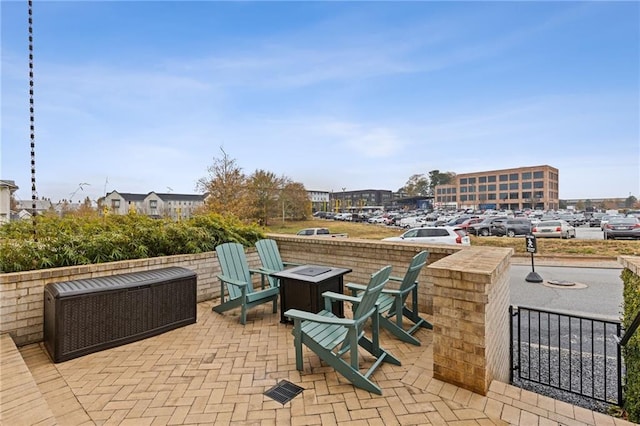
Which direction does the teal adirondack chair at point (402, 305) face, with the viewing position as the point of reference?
facing away from the viewer and to the left of the viewer

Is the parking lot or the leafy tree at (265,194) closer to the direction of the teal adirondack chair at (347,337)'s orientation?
the leafy tree

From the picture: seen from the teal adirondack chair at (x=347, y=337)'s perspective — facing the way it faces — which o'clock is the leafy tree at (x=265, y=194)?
The leafy tree is roughly at 1 o'clock from the teal adirondack chair.

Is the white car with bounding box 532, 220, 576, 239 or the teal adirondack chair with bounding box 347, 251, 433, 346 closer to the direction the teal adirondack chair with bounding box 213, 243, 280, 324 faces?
the teal adirondack chair

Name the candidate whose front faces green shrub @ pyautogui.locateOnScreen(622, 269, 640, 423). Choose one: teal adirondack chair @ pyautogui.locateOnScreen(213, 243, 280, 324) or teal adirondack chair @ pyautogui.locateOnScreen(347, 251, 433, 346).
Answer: teal adirondack chair @ pyautogui.locateOnScreen(213, 243, 280, 324)

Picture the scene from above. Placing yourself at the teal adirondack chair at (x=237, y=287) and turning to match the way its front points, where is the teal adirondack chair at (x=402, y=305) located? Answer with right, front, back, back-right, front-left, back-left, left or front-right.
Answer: front

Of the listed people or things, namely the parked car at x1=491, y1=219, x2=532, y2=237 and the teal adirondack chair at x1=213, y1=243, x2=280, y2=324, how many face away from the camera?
0

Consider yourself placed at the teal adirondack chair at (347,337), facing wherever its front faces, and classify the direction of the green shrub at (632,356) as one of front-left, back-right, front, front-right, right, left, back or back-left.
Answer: back-right

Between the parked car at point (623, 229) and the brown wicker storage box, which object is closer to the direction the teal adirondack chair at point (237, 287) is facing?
the parked car

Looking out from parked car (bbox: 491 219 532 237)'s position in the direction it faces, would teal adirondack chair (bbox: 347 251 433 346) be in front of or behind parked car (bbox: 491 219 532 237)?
in front

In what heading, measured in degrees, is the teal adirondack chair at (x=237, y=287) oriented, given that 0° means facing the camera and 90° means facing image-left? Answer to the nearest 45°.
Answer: approximately 315°

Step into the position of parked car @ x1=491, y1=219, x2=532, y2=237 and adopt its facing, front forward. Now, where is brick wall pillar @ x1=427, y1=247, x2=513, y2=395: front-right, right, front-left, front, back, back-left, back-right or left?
front-left

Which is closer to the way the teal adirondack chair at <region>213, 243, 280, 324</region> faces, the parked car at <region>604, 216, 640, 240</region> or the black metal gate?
the black metal gate

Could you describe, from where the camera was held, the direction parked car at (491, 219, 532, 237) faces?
facing the viewer and to the left of the viewer

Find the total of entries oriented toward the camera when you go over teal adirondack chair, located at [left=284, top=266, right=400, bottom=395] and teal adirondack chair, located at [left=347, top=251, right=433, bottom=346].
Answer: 0

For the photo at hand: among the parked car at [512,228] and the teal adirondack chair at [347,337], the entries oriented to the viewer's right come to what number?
0

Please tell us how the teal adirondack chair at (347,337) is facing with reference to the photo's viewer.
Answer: facing away from the viewer and to the left of the viewer
